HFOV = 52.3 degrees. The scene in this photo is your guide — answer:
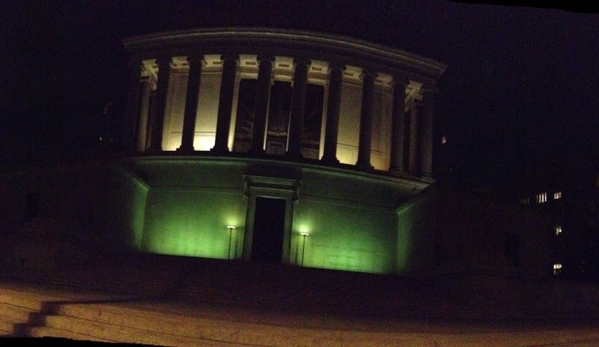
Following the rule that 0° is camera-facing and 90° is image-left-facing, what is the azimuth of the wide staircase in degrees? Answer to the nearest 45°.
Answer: approximately 0°
